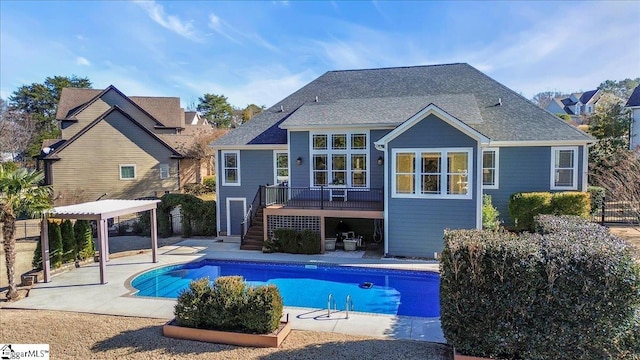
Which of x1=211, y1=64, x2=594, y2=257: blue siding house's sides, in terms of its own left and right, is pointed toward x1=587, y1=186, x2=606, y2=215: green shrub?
right

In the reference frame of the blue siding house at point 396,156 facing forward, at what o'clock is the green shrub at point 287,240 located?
The green shrub is roughly at 8 o'clock from the blue siding house.

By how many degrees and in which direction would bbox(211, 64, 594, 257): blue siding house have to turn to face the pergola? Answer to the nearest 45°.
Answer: approximately 135° to its left

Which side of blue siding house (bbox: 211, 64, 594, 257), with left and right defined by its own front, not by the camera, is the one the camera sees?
back
